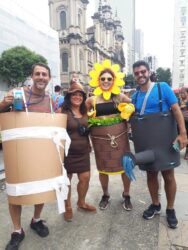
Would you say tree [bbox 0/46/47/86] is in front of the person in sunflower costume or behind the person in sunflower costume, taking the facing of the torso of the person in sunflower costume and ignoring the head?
behind

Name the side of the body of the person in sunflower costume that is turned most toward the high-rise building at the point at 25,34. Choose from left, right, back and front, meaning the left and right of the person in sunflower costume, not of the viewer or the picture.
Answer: back

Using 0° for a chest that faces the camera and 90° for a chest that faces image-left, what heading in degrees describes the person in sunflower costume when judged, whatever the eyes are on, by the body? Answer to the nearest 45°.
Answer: approximately 0°

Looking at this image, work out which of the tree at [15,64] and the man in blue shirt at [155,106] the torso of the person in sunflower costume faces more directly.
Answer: the man in blue shirt

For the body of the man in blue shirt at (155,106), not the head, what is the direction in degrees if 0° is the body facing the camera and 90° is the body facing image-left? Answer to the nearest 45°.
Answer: approximately 45°

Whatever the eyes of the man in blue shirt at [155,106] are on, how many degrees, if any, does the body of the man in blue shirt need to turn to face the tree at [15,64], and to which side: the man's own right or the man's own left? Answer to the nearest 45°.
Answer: approximately 90° to the man's own right

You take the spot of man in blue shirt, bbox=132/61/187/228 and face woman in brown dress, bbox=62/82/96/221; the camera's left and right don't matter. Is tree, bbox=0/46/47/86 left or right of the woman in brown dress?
right

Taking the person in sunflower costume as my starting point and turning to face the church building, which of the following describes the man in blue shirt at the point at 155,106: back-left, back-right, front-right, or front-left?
back-right

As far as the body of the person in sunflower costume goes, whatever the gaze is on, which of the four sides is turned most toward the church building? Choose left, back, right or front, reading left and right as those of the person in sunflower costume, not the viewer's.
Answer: back
